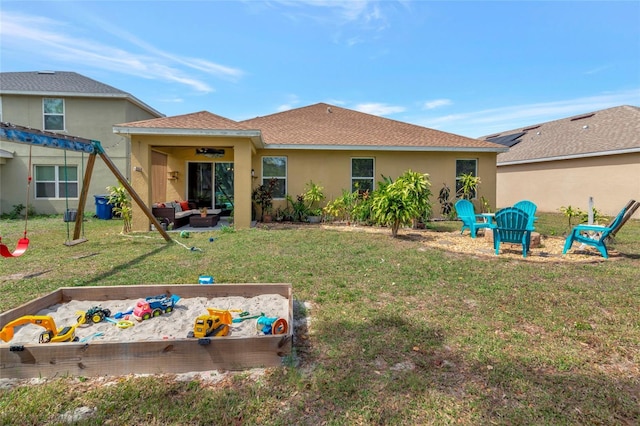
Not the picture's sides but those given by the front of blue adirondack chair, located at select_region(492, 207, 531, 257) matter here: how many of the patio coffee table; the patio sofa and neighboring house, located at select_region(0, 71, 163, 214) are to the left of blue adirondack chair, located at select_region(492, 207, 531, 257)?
3

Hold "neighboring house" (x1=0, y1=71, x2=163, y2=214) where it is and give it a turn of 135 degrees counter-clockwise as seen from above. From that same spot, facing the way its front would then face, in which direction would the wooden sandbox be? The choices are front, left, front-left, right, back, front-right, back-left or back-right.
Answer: front-left

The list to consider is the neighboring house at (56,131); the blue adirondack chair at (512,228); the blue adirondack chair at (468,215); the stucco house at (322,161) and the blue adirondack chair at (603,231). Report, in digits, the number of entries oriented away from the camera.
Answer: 3

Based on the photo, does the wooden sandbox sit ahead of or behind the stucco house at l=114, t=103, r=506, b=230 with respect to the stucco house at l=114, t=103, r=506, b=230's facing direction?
behind

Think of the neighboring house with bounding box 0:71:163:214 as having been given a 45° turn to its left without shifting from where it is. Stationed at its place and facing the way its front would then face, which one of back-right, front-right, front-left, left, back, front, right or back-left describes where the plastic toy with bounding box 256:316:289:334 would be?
back-left

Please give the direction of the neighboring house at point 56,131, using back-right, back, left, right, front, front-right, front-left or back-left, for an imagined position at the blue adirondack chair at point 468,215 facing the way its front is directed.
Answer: back-right

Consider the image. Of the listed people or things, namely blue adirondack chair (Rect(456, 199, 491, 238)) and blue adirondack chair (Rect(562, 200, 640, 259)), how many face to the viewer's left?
1

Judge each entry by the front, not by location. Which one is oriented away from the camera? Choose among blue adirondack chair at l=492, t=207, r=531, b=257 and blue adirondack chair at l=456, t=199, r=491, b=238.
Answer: blue adirondack chair at l=492, t=207, r=531, b=257

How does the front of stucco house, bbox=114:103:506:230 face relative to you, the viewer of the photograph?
facing away from the viewer

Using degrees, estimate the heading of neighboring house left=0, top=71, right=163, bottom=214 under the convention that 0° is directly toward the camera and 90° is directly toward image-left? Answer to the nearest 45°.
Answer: approximately 180°

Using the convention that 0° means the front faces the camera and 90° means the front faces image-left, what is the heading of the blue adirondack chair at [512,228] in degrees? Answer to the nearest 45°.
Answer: approximately 180°

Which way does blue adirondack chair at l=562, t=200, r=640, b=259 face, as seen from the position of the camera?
facing to the left of the viewer
